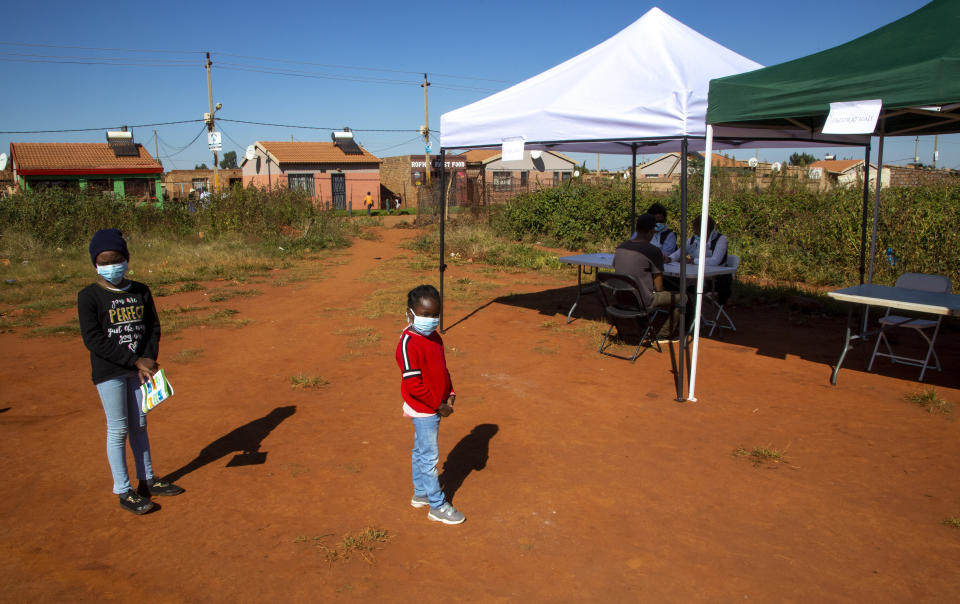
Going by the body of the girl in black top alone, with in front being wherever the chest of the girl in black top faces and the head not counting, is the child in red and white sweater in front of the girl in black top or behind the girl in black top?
in front

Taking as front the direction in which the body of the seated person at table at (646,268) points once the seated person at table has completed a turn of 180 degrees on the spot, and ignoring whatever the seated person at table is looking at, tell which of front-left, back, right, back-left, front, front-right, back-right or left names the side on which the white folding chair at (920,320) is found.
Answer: back-left

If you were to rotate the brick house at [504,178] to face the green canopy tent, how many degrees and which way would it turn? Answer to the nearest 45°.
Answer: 0° — it already faces it

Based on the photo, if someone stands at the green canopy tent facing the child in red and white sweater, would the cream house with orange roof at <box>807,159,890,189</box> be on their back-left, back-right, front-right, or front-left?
back-right

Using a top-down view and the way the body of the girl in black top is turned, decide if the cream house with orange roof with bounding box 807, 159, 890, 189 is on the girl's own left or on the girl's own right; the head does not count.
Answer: on the girl's own left

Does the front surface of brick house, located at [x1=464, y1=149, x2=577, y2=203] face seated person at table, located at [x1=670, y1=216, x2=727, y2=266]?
yes

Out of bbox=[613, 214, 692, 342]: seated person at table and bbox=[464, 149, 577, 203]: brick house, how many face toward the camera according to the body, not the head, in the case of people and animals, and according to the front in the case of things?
1

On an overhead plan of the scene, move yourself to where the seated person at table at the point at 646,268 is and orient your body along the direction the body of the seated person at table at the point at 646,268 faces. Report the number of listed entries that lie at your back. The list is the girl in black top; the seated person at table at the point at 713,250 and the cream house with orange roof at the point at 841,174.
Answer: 1

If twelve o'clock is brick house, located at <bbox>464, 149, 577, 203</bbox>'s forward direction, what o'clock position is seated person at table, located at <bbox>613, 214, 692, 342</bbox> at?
The seated person at table is roughly at 12 o'clock from the brick house.

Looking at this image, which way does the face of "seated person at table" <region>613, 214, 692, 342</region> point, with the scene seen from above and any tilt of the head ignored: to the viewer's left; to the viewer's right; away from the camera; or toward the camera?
away from the camera

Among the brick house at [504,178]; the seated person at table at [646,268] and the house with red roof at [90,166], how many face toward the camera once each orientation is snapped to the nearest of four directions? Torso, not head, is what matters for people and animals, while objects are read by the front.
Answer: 2

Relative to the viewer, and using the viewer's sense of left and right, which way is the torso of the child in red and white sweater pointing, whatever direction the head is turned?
facing the viewer and to the right of the viewer

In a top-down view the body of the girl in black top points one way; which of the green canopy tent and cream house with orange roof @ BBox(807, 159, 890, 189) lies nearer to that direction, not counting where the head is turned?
the green canopy tent

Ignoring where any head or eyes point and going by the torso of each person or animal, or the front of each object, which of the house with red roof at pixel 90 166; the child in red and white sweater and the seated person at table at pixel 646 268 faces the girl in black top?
the house with red roof

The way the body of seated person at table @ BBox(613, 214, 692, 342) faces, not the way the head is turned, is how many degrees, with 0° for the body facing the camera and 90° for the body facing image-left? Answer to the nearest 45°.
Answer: approximately 225°

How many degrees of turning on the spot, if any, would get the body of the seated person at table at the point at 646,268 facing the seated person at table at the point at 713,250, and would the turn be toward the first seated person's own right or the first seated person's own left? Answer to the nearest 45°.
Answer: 0° — they already face them
